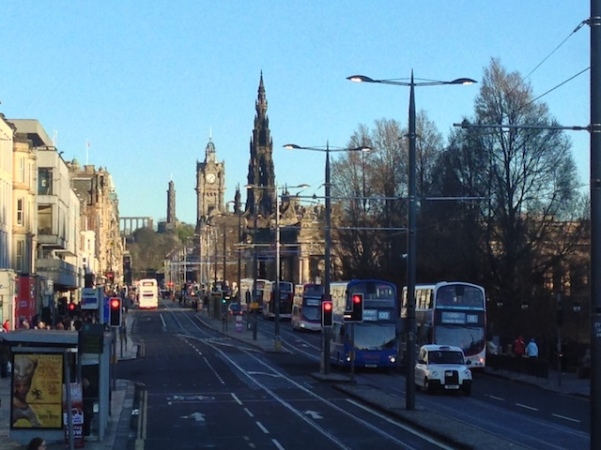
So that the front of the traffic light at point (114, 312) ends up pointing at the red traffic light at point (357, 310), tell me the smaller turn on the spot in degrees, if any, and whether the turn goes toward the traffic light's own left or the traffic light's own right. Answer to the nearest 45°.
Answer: approximately 90° to the traffic light's own left

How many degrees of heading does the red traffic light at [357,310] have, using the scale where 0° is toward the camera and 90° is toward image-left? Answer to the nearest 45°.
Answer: approximately 0°

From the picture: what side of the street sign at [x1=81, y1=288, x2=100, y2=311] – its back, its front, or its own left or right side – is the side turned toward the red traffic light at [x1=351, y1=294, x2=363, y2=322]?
left

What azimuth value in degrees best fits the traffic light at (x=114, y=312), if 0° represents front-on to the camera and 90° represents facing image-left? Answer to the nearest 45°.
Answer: approximately 0°

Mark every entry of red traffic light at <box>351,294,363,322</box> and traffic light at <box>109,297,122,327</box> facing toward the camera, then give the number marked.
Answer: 2

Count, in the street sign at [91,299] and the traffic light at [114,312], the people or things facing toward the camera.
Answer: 2
